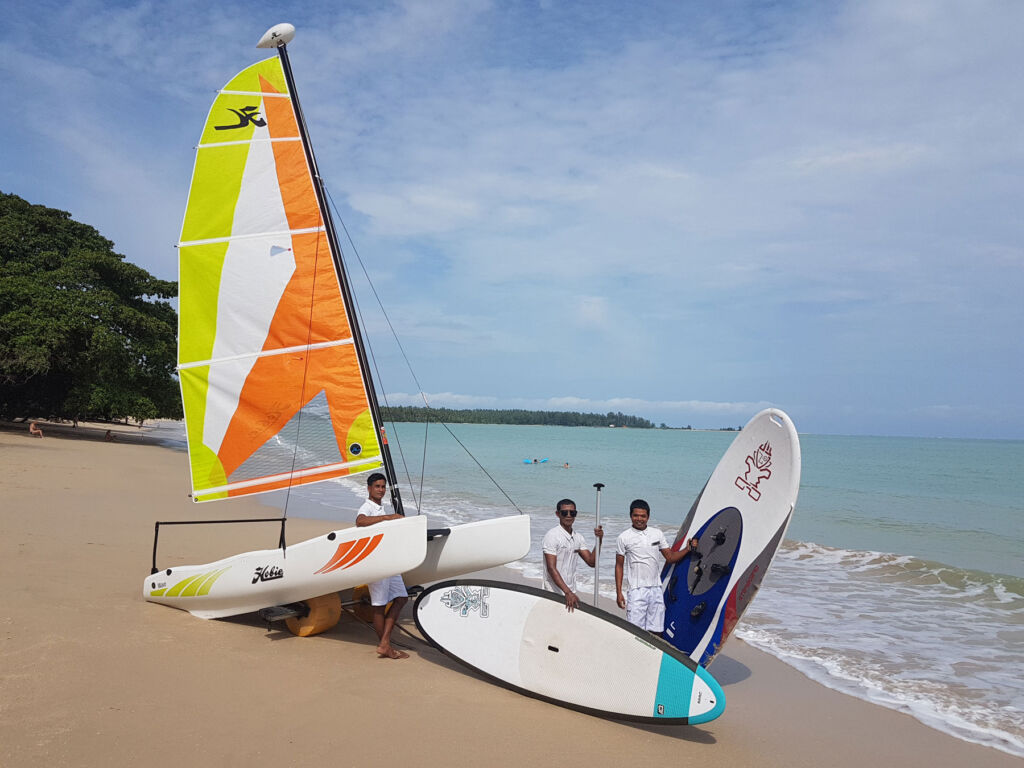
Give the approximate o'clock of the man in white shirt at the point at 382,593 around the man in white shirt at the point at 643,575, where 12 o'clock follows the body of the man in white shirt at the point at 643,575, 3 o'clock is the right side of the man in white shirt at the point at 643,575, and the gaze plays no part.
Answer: the man in white shirt at the point at 382,593 is roughly at 3 o'clock from the man in white shirt at the point at 643,575.

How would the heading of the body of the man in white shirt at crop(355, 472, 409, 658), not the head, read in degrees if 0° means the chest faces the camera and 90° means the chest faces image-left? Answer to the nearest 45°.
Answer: approximately 315°

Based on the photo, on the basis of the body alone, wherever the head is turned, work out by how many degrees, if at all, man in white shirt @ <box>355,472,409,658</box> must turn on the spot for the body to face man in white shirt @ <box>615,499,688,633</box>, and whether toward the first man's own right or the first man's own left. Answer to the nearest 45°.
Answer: approximately 45° to the first man's own left

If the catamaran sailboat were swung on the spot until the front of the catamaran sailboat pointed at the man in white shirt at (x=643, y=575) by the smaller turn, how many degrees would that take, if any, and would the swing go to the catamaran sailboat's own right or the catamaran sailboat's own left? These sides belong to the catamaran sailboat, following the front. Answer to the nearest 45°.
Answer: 0° — it already faces them

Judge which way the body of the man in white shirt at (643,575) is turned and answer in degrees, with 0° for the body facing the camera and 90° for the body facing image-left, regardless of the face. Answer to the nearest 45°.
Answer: approximately 0°

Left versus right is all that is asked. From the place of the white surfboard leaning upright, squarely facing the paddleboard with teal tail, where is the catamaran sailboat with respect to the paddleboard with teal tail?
right
